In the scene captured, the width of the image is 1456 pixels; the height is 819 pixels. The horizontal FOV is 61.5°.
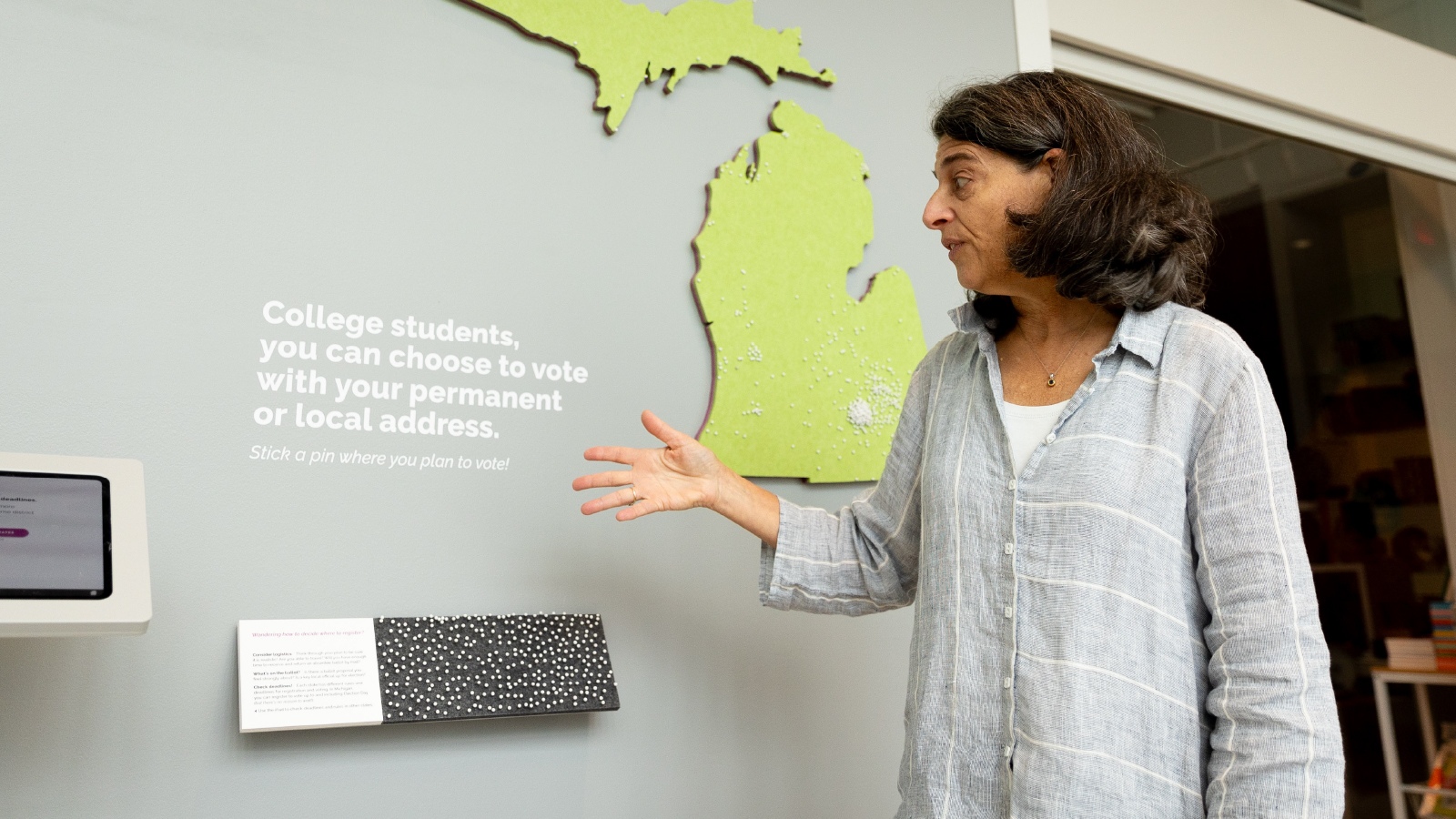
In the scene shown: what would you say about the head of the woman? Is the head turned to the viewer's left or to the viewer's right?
to the viewer's left

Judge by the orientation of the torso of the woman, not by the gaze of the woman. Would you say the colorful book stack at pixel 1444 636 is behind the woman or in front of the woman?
behind

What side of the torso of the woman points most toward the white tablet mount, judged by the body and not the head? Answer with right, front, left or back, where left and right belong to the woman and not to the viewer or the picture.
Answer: front

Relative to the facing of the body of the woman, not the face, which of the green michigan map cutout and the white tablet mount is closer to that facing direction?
the white tablet mount

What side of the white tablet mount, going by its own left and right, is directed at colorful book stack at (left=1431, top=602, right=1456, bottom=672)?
left

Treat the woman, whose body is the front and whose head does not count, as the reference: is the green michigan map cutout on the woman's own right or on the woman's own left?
on the woman's own right

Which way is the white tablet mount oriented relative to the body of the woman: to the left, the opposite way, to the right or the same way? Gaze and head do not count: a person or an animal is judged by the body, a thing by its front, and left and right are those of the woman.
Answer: to the left

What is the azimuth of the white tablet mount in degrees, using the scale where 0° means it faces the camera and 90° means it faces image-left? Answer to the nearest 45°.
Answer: approximately 0°

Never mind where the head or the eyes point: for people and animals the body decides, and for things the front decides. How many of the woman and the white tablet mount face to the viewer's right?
0

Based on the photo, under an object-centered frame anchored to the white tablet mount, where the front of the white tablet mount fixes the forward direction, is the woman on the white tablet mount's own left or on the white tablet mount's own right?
on the white tablet mount's own left

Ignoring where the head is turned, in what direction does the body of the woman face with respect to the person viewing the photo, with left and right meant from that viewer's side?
facing the viewer and to the left of the viewer
